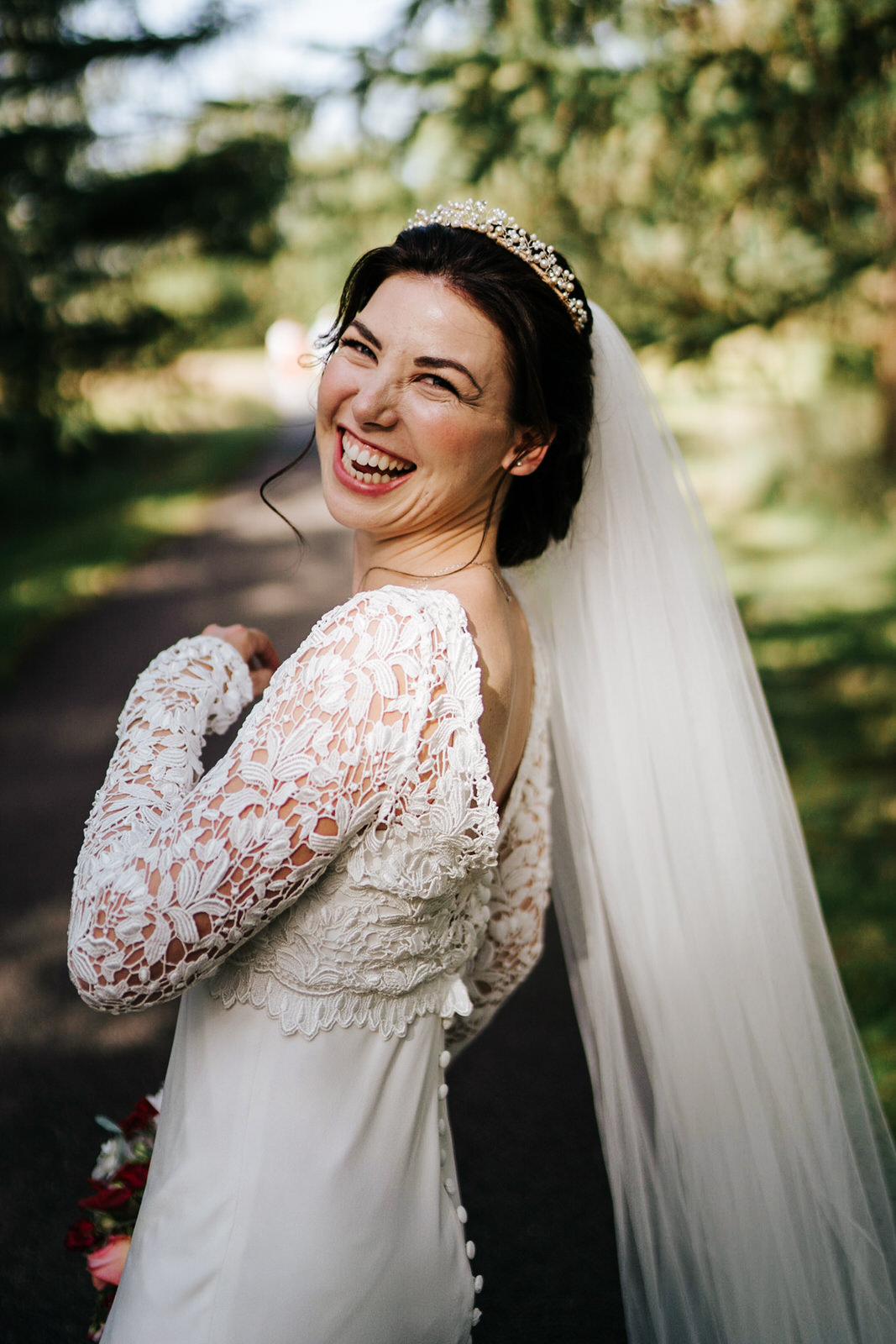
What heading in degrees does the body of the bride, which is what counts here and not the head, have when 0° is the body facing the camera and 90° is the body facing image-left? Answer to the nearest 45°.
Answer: approximately 90°
